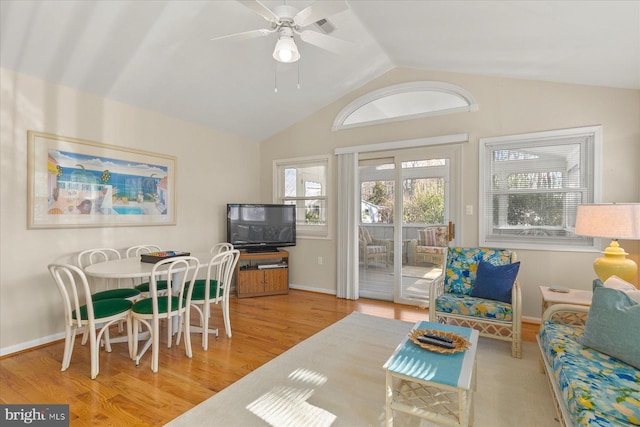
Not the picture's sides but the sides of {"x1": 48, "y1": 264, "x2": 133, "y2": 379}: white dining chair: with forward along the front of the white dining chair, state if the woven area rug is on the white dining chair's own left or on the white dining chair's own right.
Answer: on the white dining chair's own right

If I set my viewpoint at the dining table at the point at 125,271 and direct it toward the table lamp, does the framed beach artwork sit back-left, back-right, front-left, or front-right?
back-left

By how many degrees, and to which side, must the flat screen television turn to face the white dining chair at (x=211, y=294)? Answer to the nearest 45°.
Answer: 0° — it already faces it

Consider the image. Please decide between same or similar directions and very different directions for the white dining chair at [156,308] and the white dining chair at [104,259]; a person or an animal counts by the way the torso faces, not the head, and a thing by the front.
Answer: very different directions

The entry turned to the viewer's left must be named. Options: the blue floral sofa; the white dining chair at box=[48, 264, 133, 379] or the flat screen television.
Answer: the blue floral sofa

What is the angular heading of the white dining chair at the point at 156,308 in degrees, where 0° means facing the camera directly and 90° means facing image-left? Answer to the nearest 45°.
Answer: approximately 135°
